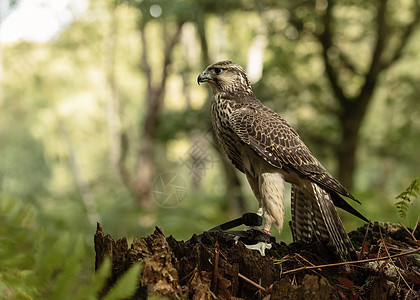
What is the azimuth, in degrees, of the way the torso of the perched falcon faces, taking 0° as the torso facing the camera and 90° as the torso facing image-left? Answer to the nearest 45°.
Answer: approximately 90°
